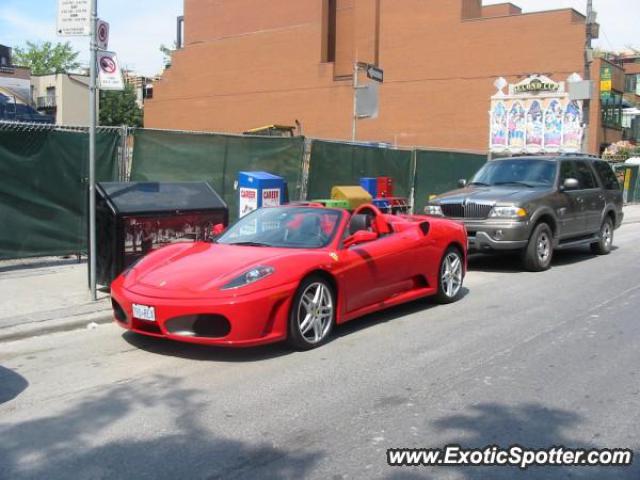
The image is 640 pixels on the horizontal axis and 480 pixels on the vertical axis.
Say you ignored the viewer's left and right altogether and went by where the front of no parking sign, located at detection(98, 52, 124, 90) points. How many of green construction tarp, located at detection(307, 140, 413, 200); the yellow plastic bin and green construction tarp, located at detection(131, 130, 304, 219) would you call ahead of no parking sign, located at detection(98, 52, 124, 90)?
0

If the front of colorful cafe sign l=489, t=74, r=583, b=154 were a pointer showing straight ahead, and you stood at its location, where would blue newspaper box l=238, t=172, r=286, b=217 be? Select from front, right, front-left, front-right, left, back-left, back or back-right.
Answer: front

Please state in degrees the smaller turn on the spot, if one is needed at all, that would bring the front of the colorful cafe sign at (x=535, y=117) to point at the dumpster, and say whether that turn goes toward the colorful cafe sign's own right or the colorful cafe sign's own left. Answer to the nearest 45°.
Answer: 0° — it already faces it

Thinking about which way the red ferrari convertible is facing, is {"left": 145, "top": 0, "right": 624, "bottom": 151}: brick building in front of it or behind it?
behind

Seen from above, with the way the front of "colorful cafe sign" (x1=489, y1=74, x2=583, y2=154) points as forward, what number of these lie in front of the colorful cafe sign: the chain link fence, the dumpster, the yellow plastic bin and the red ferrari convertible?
4

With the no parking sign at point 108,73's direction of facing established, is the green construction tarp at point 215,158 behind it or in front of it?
behind

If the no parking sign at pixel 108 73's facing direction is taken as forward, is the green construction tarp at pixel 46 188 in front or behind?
behind

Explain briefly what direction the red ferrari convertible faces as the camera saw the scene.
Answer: facing the viewer and to the left of the viewer

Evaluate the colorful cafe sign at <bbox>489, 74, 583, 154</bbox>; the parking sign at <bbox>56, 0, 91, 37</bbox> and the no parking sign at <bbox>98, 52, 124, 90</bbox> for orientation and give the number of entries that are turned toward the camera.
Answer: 3

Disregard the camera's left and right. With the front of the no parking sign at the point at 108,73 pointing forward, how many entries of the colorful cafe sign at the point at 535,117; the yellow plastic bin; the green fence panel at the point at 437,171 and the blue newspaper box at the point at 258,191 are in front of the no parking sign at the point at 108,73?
0

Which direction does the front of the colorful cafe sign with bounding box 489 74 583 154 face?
toward the camera

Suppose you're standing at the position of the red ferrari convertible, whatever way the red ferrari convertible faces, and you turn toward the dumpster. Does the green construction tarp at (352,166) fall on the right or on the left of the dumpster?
right

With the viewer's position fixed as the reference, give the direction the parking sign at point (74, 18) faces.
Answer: facing the viewer

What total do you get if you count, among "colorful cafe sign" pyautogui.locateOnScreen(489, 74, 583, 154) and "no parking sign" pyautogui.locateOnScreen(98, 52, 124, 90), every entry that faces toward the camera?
2

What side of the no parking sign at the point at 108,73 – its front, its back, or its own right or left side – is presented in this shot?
front
